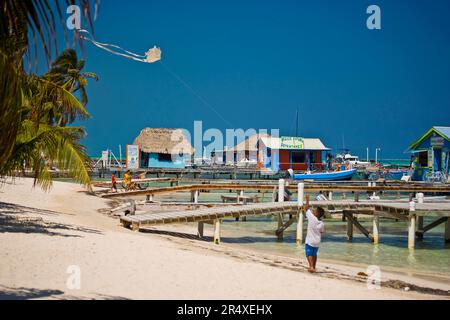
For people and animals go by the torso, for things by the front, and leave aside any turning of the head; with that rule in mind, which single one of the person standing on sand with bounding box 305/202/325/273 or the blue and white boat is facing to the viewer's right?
the blue and white boat

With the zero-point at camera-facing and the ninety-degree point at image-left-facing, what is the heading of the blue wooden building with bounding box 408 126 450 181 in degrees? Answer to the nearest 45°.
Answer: approximately 45°

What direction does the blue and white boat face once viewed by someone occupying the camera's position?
facing to the right of the viewer

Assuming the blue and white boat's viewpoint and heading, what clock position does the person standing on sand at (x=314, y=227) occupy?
The person standing on sand is roughly at 3 o'clock from the blue and white boat.

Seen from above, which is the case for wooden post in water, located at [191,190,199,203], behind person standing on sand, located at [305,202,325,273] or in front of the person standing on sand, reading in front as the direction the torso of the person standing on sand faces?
in front

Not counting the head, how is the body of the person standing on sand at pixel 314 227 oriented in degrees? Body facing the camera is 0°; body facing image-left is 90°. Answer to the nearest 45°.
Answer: approximately 135°

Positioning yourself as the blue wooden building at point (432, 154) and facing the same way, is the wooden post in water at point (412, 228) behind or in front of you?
in front

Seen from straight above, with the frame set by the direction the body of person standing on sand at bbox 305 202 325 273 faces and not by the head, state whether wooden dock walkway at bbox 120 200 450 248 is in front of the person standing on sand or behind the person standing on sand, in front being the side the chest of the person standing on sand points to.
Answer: in front

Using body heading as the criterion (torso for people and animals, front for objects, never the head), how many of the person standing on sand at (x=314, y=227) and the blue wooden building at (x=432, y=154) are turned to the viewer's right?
0
